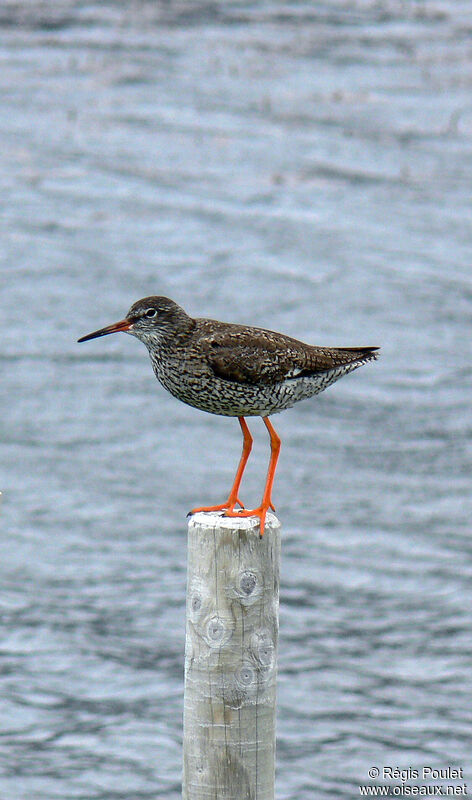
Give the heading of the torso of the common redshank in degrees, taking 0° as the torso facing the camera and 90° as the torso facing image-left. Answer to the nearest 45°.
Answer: approximately 90°
